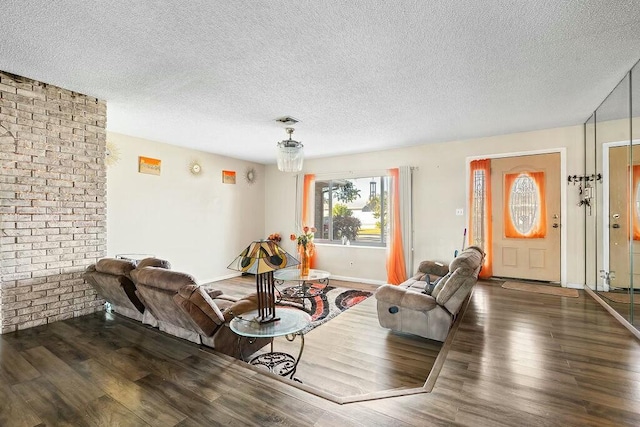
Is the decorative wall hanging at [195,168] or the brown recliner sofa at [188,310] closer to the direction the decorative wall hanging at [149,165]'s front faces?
the brown recliner sofa

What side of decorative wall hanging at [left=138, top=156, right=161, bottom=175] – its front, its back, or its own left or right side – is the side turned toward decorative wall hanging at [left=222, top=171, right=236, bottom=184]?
left

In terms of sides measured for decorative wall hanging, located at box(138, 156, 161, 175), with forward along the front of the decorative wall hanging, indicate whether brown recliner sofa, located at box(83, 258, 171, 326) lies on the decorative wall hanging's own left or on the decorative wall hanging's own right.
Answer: on the decorative wall hanging's own right

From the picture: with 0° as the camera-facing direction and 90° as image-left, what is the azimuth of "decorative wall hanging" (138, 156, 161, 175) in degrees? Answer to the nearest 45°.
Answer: approximately 315°

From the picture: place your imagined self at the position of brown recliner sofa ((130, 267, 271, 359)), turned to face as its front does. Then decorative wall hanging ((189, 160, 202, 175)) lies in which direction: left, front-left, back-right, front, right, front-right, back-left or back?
front-left

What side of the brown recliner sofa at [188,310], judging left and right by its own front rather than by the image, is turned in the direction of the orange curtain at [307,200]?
front

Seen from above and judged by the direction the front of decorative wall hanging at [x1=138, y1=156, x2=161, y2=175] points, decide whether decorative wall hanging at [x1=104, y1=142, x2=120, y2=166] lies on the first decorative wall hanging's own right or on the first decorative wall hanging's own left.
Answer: on the first decorative wall hanging's own right

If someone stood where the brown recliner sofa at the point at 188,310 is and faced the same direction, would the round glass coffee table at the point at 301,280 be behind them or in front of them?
in front

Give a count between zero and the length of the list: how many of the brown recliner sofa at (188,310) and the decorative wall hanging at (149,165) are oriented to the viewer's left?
0

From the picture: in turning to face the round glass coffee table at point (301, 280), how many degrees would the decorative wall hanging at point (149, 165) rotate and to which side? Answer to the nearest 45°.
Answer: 0° — it already faces it

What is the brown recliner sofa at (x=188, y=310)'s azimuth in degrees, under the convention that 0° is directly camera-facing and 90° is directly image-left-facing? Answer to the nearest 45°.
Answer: approximately 225°

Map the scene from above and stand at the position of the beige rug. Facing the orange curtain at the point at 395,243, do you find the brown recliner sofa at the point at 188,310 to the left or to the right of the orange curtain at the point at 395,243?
left

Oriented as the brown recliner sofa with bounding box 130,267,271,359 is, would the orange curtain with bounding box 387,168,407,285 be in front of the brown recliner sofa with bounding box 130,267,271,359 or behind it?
in front
